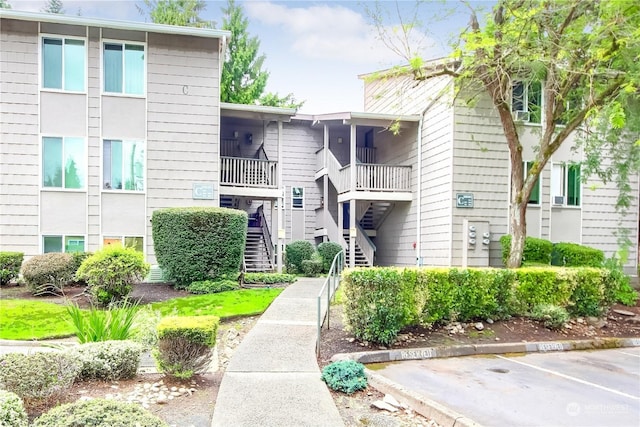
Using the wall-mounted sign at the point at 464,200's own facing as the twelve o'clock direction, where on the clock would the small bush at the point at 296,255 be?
The small bush is roughly at 3 o'clock from the wall-mounted sign.

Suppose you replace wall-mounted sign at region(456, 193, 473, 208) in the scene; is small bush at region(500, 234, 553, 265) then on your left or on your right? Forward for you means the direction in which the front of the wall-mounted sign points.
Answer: on your left

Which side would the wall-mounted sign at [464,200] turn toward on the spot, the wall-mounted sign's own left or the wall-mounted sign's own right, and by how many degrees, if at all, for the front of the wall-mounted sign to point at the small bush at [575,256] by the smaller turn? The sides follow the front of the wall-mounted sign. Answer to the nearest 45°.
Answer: approximately 90° to the wall-mounted sign's own left

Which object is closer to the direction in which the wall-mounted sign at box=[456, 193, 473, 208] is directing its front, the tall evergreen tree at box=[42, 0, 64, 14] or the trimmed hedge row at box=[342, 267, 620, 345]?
the trimmed hedge row

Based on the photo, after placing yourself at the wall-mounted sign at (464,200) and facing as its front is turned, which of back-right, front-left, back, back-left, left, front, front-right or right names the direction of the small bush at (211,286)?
front-right

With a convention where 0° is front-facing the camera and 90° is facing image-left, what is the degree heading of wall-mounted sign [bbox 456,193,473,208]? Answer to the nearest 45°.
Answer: approximately 0°

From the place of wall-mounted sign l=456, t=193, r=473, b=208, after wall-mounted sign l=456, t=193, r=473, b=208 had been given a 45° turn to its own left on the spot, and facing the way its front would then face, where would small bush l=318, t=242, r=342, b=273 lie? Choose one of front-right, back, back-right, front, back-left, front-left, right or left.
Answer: back-right

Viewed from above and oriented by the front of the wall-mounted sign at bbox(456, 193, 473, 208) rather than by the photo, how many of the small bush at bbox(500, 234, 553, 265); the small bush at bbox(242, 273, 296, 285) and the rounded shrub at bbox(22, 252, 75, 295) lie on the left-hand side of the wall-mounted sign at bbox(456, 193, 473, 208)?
1

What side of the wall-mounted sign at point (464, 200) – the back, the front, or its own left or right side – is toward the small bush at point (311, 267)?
right

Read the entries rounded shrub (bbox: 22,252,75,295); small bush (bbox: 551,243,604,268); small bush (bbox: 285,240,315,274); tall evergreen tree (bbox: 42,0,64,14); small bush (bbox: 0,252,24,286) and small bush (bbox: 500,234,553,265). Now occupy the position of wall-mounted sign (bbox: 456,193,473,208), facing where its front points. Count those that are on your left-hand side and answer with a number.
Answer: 2

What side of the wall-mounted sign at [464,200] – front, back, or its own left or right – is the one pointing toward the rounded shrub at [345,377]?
front

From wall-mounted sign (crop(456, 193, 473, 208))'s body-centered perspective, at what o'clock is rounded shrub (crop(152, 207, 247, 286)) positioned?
The rounded shrub is roughly at 2 o'clock from the wall-mounted sign.

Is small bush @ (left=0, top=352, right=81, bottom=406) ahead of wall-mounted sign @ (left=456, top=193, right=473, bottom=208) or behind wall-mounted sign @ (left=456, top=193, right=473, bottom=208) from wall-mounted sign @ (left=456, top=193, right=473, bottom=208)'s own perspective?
ahead
